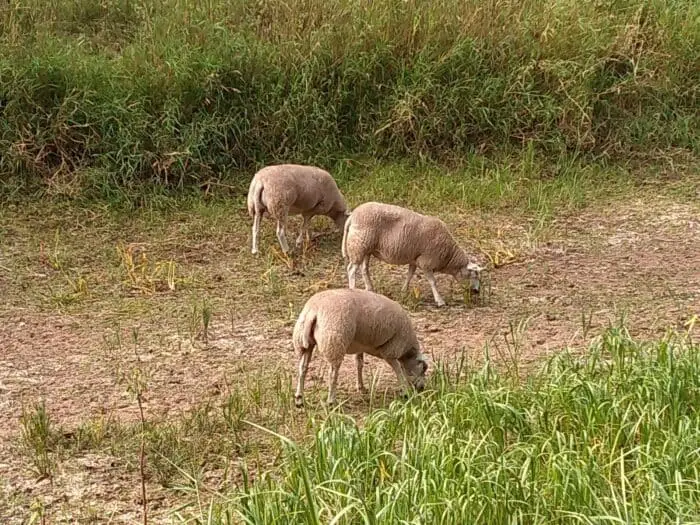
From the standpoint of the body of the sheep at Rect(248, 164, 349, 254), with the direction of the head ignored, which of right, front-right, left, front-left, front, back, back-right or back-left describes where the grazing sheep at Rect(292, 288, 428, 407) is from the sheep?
back-right

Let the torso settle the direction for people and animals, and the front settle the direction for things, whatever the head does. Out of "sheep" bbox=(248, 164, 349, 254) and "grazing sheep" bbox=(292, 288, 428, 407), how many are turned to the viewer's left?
0

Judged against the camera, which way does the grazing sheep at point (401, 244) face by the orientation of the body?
to the viewer's right

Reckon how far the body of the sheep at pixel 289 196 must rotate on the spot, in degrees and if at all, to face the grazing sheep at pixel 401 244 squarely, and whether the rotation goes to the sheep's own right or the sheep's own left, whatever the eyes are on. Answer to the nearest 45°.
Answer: approximately 90° to the sheep's own right

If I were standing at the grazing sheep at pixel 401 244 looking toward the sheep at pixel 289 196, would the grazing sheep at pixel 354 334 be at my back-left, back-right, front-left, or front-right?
back-left

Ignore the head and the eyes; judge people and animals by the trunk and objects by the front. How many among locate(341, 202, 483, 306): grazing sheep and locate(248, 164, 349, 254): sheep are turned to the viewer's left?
0

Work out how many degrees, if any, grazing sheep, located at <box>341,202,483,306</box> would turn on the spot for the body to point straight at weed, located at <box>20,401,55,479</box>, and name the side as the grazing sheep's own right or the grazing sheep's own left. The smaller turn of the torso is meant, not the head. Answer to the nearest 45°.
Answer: approximately 135° to the grazing sheep's own right

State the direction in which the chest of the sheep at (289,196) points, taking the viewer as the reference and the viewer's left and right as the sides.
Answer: facing away from the viewer and to the right of the viewer

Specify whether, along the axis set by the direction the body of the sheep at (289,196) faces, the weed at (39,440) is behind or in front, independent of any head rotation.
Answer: behind

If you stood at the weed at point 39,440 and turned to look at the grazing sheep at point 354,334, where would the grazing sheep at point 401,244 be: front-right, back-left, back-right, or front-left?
front-left

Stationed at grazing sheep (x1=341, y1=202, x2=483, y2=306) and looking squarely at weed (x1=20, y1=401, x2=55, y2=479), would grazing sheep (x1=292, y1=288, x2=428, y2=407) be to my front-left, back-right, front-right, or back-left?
front-left

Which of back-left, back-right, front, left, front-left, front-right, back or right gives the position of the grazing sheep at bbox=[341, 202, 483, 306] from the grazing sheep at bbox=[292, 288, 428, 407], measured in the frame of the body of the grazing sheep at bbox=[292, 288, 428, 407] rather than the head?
front-left

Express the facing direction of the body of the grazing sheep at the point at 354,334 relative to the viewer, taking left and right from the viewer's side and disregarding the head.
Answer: facing away from the viewer and to the right of the viewer

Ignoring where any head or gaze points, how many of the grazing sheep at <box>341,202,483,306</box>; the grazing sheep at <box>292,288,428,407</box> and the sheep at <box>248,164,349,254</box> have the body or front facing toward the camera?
0

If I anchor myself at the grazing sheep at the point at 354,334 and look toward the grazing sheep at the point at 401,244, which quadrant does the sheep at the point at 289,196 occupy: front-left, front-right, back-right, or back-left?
front-left
